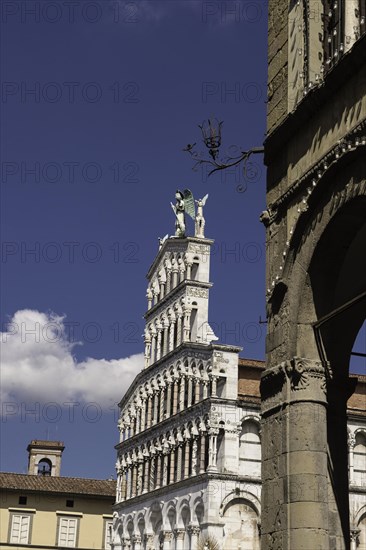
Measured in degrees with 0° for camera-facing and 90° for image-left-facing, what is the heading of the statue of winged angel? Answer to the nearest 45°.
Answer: approximately 45°
